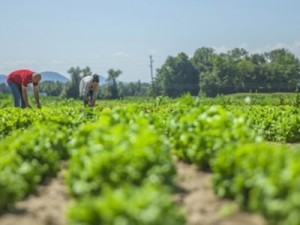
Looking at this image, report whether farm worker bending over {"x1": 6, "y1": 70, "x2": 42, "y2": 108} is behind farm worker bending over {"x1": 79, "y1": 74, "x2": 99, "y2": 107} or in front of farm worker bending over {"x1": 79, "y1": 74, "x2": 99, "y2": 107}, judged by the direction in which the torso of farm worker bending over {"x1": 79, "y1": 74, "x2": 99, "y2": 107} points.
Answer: behind
